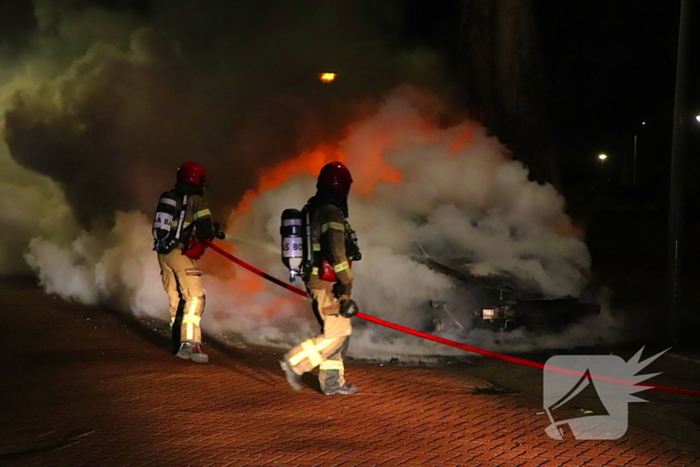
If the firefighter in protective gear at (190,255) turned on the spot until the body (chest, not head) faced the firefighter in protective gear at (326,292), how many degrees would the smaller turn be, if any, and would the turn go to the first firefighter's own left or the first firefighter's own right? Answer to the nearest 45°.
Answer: approximately 45° to the first firefighter's own right

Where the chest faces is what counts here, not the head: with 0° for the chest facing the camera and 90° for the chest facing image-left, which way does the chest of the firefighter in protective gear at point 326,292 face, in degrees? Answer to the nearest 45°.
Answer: approximately 270°

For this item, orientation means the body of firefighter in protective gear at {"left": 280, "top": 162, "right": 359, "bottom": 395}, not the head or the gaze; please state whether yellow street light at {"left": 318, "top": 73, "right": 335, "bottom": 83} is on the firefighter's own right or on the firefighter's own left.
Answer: on the firefighter's own left

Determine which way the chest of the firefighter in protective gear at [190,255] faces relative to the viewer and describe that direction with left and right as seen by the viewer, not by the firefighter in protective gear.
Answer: facing to the right of the viewer

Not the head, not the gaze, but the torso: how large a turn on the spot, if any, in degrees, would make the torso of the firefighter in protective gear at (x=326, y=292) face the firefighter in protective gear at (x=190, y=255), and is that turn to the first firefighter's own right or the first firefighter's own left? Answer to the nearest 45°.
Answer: approximately 135° to the first firefighter's own left

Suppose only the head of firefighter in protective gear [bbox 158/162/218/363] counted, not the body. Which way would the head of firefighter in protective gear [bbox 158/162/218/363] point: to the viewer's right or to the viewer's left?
to the viewer's right

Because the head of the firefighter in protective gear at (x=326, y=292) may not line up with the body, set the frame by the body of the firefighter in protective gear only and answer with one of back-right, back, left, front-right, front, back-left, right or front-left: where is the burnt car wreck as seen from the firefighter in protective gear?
front-left
